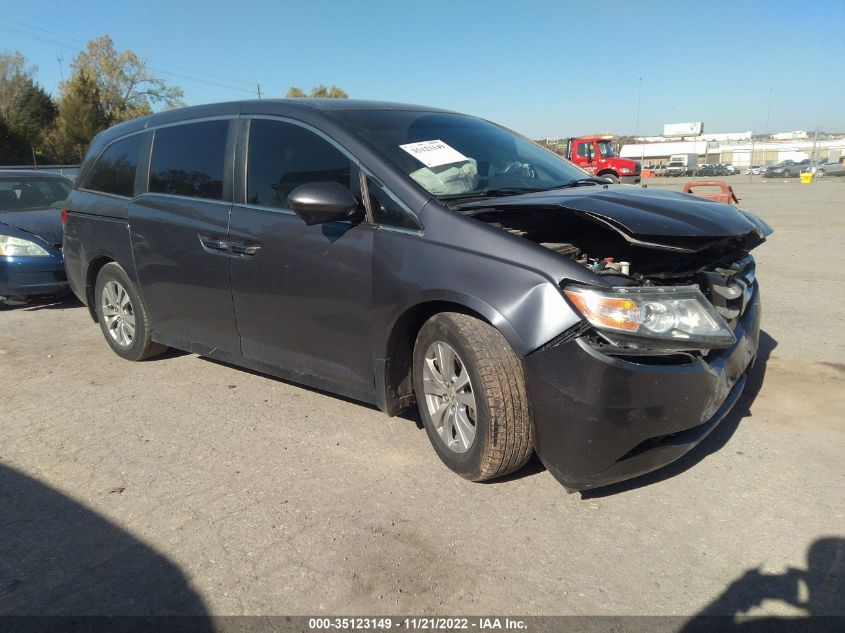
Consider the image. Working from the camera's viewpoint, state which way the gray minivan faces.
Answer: facing the viewer and to the right of the viewer

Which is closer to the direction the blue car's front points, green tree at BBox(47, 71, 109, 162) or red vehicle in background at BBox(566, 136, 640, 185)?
the red vehicle in background

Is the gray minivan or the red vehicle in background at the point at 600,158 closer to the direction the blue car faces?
the gray minivan

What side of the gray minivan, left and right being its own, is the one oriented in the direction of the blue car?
back

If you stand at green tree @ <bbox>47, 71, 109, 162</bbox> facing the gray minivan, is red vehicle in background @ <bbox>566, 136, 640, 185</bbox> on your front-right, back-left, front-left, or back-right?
front-left

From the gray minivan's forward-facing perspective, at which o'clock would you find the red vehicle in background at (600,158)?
The red vehicle in background is roughly at 8 o'clock from the gray minivan.

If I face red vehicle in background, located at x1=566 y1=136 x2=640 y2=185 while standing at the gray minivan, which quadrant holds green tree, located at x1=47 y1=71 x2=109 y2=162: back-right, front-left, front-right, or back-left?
front-left

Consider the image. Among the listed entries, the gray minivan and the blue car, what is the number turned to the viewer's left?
0

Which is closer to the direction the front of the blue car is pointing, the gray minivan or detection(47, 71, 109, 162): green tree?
the gray minivan
